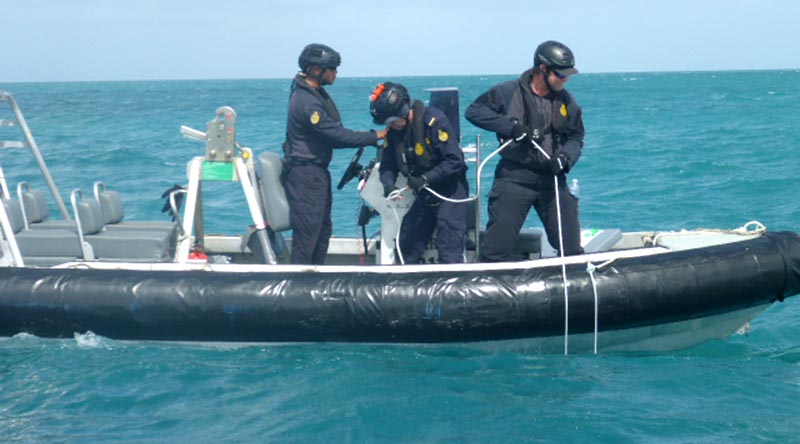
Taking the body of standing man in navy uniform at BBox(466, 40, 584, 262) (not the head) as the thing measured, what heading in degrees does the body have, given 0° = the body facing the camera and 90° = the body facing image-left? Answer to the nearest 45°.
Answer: approximately 315°

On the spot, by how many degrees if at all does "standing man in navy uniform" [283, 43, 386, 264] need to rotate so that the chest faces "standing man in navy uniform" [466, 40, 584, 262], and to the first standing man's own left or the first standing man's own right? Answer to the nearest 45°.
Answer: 0° — they already face them

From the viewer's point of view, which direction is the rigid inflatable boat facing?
to the viewer's right

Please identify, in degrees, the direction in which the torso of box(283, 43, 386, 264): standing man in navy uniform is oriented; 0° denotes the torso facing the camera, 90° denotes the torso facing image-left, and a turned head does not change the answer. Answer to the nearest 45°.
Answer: approximately 270°

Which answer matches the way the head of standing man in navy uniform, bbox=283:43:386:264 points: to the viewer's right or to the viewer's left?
to the viewer's right

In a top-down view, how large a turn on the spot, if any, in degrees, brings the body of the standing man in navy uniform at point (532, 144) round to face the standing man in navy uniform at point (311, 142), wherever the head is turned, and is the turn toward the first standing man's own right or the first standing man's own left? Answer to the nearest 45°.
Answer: approximately 135° to the first standing man's own right

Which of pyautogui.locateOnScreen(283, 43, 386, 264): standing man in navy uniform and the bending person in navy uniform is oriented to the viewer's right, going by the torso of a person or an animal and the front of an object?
the standing man in navy uniform

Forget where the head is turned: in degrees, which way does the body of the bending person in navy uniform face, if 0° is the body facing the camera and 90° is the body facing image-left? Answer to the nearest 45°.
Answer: approximately 45°
